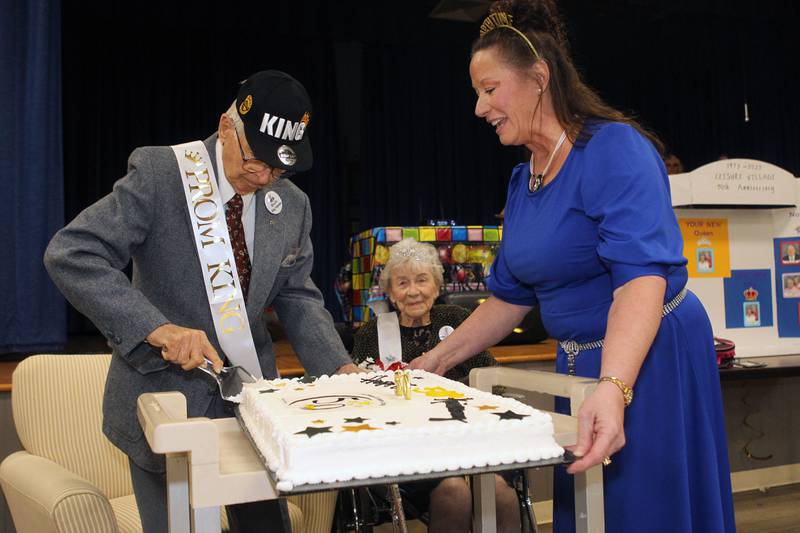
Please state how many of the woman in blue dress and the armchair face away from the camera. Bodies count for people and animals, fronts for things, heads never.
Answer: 0

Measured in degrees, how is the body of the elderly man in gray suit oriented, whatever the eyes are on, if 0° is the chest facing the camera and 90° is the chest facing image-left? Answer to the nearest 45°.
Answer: approximately 315°

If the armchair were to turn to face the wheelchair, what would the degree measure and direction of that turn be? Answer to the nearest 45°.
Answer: approximately 45° to its left

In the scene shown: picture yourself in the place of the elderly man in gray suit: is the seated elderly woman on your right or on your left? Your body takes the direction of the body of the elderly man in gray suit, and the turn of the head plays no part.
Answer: on your left

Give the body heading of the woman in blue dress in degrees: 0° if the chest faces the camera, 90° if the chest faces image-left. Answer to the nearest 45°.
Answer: approximately 45°

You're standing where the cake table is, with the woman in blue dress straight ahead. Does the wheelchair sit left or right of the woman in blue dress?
left

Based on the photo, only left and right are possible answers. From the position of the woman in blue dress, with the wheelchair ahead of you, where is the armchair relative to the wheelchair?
left

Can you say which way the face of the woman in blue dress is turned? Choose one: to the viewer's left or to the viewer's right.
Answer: to the viewer's left

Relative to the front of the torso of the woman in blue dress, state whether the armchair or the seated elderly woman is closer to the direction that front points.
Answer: the armchair

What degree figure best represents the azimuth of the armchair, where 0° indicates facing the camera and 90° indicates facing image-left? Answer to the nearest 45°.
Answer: approximately 315°
